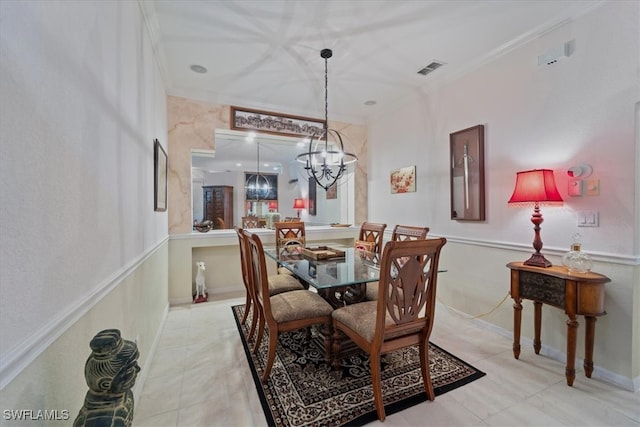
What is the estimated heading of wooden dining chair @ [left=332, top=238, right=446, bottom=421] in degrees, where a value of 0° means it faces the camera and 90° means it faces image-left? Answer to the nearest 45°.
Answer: approximately 135°

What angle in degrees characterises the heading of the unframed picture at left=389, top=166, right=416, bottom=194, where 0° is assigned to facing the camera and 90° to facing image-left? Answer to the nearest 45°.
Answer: approximately 45°

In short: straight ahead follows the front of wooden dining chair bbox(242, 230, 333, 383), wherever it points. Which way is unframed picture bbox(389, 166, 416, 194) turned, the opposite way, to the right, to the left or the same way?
the opposite way

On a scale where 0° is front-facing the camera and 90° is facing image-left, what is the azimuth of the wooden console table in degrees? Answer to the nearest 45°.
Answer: approximately 45°

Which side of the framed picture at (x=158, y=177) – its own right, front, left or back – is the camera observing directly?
right

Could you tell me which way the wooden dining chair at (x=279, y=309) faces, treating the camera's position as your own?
facing away from the viewer and to the right of the viewer

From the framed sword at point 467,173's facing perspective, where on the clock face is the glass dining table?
The glass dining table is roughly at 12 o'clock from the framed sword.

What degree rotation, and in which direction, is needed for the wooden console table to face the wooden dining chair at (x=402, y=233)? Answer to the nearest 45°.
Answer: approximately 45° to its right
